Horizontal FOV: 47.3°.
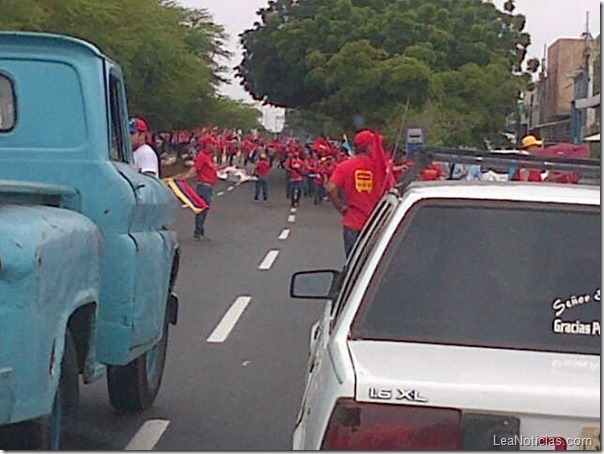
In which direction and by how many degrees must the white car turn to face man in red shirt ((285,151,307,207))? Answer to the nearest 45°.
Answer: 0° — it already faces them

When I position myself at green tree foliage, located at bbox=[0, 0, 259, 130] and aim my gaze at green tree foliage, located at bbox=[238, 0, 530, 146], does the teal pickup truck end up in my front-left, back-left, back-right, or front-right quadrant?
back-right

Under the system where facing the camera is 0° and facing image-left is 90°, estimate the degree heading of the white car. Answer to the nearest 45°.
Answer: approximately 180°

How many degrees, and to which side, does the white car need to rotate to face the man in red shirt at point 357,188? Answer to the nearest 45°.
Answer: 0° — it already faces them

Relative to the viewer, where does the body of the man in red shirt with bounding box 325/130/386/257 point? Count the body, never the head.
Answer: away from the camera

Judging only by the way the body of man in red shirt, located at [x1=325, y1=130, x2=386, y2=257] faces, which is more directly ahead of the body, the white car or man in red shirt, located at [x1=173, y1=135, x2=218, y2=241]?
the man in red shirt

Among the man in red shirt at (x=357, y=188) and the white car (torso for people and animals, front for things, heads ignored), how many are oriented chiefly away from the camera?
2

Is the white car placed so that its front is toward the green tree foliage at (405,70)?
yes

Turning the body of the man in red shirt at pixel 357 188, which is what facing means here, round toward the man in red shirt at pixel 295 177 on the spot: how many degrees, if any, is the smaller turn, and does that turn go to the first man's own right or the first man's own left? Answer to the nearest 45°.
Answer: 0° — they already face them
